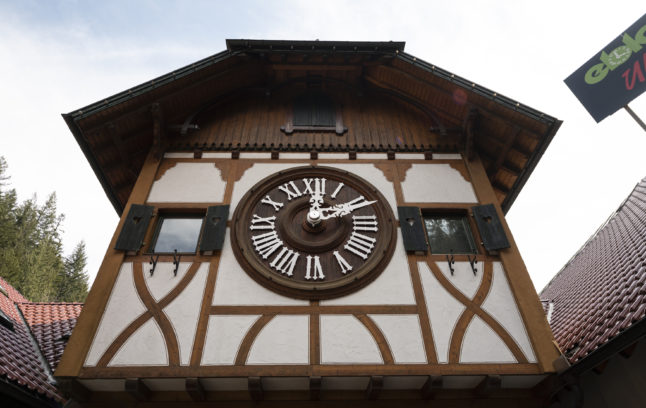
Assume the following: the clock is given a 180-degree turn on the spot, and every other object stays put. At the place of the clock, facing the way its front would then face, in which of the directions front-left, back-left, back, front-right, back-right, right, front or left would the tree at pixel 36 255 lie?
front-left

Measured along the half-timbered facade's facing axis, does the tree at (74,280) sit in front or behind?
behind

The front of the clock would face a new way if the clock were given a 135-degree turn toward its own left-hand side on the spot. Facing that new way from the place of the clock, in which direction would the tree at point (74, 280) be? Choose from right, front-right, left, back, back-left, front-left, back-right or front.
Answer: left

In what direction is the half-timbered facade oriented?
toward the camera

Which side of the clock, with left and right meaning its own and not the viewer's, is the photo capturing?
front

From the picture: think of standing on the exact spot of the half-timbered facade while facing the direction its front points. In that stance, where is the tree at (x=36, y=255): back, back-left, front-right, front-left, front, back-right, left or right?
back-right
